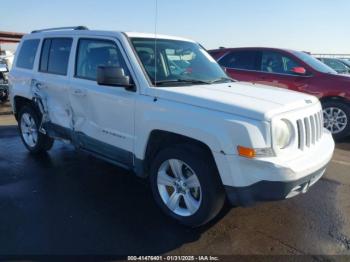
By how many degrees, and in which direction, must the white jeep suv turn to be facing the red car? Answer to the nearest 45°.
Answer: approximately 90° to its left

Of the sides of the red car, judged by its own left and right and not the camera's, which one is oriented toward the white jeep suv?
right

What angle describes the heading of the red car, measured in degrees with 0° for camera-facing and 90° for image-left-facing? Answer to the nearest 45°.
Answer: approximately 270°

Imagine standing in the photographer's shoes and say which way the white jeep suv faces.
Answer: facing the viewer and to the right of the viewer

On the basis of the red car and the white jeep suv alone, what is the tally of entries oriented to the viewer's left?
0
